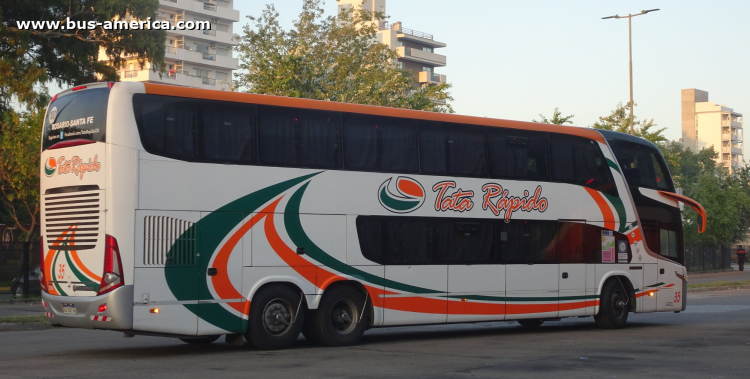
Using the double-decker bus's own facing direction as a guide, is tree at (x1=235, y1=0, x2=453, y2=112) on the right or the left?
on its left

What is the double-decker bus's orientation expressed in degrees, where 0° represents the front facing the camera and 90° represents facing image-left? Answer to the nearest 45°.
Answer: approximately 225°

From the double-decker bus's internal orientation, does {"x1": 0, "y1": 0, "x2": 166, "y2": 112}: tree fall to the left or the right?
on its left
